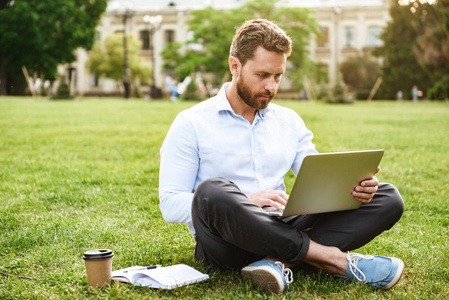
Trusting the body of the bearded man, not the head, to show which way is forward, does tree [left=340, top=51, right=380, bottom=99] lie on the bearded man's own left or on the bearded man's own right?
on the bearded man's own left

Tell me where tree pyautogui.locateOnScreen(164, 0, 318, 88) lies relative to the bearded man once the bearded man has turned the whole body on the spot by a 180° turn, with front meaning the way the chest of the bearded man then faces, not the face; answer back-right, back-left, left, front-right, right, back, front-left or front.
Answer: front-right

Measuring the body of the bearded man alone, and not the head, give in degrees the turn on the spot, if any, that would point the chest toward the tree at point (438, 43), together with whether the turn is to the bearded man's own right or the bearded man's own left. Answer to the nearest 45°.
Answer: approximately 135° to the bearded man's own left

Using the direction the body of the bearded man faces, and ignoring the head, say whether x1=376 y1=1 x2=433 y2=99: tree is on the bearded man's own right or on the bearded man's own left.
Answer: on the bearded man's own left

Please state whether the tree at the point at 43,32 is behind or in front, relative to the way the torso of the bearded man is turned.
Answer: behind

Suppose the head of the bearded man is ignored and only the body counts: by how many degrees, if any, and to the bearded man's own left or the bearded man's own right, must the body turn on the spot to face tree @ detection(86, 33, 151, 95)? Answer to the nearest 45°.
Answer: approximately 135° to the bearded man's own left

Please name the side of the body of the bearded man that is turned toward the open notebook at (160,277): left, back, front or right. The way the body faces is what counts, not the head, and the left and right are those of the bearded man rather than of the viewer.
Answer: right

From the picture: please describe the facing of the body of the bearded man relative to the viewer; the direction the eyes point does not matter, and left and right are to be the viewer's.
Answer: facing the viewer and to the right of the viewer
